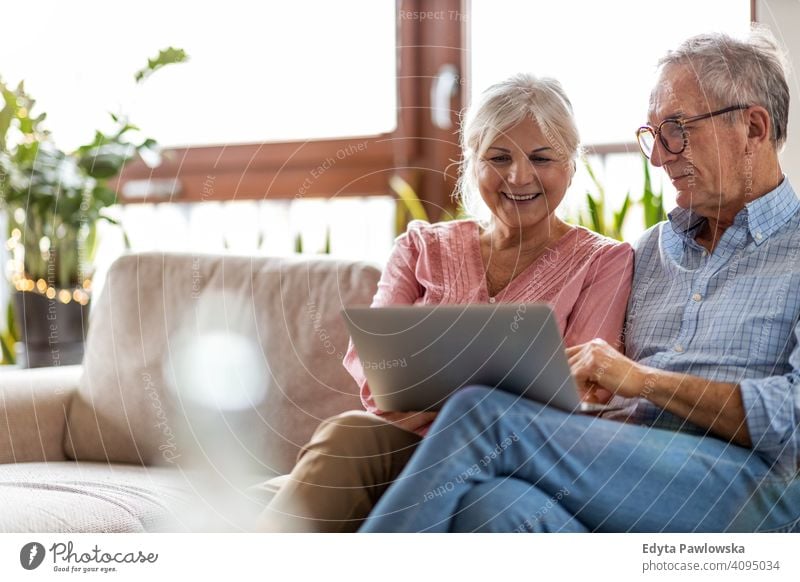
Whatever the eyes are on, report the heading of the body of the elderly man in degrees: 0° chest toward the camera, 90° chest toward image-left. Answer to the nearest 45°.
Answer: approximately 45°
